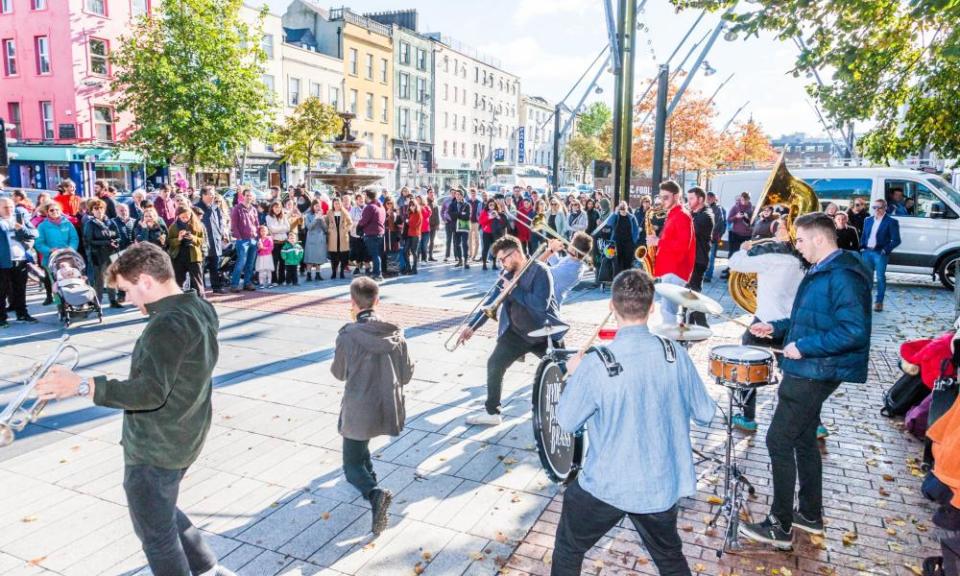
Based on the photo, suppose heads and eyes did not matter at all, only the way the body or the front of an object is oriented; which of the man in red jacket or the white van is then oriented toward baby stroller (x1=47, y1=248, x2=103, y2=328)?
the man in red jacket

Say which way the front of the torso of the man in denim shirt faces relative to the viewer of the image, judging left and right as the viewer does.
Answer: facing away from the viewer

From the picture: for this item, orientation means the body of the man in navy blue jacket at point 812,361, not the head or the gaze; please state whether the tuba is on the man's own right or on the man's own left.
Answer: on the man's own right

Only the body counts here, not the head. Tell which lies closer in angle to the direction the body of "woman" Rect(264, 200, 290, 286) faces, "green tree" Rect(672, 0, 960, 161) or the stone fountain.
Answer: the green tree

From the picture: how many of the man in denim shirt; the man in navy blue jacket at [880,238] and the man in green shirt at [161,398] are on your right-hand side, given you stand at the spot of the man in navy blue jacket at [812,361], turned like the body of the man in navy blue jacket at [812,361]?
1

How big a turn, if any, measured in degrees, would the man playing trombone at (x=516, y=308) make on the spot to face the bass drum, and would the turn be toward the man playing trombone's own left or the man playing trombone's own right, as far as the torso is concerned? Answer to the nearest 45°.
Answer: approximately 45° to the man playing trombone's own left

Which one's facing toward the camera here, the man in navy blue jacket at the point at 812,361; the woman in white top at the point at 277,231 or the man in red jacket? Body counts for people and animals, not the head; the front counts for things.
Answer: the woman in white top

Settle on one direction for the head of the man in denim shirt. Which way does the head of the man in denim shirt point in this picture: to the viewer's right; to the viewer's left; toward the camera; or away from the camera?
away from the camera

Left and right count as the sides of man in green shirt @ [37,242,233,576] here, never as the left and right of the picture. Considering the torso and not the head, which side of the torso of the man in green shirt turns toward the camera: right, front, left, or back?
left

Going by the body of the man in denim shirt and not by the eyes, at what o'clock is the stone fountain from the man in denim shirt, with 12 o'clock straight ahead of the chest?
The stone fountain is roughly at 11 o'clock from the man in denim shirt.

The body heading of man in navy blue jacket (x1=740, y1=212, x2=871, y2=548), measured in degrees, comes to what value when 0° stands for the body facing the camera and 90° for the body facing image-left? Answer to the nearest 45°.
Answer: approximately 90°

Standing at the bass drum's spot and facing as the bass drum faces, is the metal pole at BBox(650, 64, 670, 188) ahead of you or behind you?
behind

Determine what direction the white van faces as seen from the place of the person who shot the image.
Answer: facing to the right of the viewer

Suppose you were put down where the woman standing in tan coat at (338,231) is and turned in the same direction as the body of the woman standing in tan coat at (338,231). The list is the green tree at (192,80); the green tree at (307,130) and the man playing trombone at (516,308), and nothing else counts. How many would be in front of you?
1

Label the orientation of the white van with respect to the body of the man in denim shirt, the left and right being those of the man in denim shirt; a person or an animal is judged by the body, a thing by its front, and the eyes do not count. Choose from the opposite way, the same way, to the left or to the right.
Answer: to the right

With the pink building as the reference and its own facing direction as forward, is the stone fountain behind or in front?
in front
